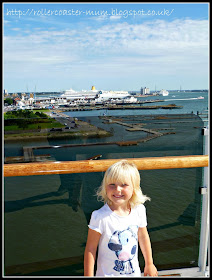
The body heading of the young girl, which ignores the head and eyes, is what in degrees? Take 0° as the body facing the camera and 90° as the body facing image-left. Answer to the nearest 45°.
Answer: approximately 0°

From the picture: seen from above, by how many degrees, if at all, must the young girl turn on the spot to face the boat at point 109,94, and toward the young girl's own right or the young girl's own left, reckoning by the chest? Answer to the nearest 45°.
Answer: approximately 180°
